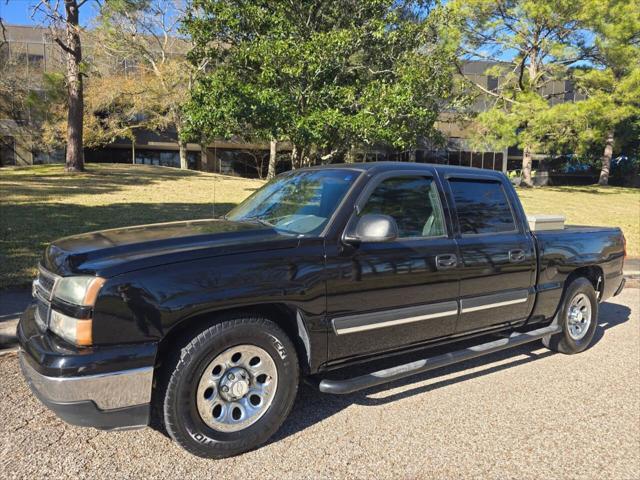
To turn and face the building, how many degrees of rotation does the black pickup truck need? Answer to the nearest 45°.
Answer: approximately 135° to its right

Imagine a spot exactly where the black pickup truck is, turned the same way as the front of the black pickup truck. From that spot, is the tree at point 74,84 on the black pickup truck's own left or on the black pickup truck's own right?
on the black pickup truck's own right

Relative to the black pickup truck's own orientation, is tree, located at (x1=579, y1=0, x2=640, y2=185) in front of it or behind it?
behind

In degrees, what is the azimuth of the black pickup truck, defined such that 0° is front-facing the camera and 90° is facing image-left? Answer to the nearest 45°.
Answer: approximately 45°

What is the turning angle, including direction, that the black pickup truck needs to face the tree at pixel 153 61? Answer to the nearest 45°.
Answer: approximately 135° to its right

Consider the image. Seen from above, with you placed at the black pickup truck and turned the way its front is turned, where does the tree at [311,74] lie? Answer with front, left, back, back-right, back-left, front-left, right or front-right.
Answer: back-right

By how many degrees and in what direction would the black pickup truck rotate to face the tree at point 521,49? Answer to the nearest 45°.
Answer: approximately 135° to its right
